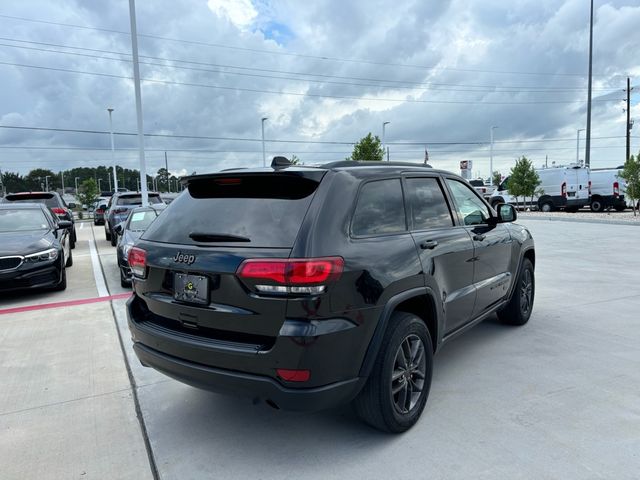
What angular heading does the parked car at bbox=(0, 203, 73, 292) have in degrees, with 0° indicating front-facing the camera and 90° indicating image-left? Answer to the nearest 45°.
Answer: approximately 0°

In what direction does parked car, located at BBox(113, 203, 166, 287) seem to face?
toward the camera

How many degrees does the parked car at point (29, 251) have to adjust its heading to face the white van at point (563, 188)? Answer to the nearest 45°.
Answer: approximately 90° to its left

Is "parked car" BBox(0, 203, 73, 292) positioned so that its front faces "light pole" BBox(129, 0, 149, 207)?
no

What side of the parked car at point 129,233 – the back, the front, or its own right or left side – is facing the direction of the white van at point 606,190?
left

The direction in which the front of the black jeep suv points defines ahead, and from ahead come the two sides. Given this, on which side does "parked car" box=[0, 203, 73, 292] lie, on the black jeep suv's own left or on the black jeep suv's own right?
on the black jeep suv's own left

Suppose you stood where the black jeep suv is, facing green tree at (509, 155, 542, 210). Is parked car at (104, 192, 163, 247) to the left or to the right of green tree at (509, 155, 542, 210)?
left

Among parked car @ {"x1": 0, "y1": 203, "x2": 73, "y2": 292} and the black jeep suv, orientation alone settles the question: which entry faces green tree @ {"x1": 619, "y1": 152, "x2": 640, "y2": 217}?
the black jeep suv

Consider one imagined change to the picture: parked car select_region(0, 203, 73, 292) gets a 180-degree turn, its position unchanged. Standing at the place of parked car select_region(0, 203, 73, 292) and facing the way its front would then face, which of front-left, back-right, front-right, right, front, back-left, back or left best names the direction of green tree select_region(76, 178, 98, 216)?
front

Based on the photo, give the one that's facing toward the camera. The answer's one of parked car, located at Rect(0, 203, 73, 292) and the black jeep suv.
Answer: the parked car

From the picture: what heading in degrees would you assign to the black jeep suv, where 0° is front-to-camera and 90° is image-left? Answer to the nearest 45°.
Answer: approximately 225°

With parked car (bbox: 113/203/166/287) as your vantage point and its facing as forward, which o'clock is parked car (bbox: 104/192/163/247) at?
parked car (bbox: 104/192/163/247) is roughly at 6 o'clock from parked car (bbox: 113/203/166/287).

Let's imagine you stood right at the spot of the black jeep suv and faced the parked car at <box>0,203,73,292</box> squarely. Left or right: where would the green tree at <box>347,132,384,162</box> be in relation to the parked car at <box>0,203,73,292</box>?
right

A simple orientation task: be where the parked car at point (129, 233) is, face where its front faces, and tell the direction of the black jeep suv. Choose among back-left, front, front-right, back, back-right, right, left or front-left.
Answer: front

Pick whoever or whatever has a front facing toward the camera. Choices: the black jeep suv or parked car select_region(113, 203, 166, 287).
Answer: the parked car

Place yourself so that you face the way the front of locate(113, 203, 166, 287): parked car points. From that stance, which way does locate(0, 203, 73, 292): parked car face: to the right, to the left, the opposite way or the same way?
the same way

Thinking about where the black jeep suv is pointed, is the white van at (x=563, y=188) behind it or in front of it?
in front
